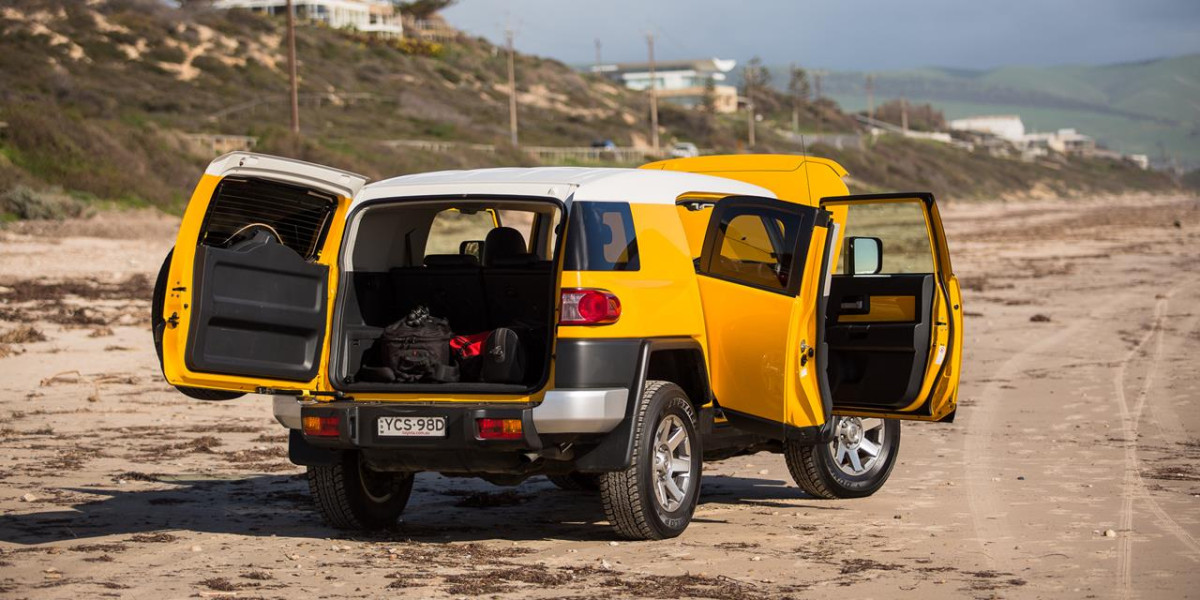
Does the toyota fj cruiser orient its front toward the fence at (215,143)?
no

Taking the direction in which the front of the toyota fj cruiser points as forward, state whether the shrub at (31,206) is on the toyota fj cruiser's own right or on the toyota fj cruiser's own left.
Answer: on the toyota fj cruiser's own left

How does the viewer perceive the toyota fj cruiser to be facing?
facing away from the viewer and to the right of the viewer

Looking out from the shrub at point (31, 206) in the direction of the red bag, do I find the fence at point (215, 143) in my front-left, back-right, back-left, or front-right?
back-left
